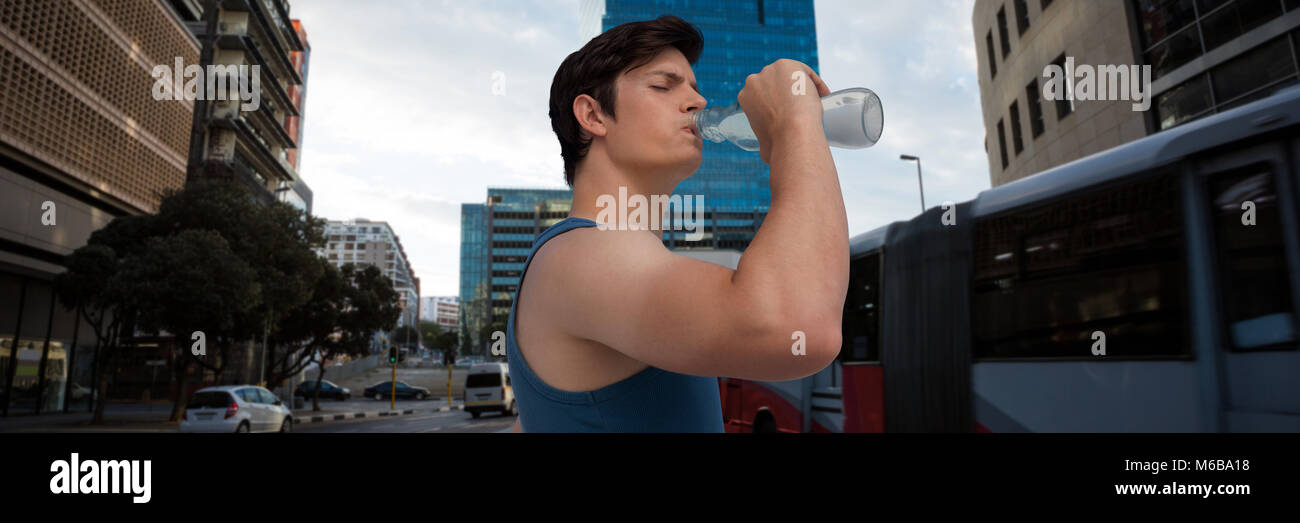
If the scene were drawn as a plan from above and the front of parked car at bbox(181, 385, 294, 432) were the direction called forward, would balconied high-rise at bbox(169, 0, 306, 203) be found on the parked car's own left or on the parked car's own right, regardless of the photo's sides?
on the parked car's own left

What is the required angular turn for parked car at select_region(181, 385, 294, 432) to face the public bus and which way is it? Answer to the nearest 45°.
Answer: approximately 135° to its right

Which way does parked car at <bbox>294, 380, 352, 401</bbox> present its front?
to the viewer's right

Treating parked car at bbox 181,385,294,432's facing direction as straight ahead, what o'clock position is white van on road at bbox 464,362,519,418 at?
white van on road at bbox 464,362,519,418 is roughly at 12 o'clock from parked car at bbox 181,385,294,432.

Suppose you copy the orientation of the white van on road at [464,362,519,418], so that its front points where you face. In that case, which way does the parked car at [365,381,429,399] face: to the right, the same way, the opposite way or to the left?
to the right
